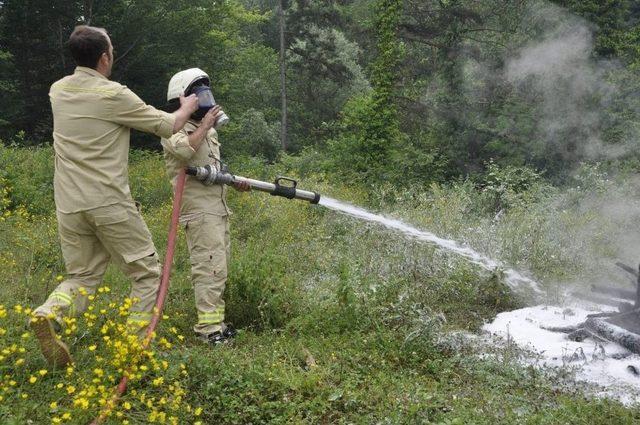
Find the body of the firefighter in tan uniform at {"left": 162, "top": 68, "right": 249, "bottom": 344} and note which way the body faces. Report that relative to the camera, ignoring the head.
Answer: to the viewer's right

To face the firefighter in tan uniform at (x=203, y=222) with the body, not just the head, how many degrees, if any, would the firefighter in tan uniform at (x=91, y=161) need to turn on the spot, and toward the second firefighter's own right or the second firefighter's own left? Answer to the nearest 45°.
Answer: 0° — they already face them

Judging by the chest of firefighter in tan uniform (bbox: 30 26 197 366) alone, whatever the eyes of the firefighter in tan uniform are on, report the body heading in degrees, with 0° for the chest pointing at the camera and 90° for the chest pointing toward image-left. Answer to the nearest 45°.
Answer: approximately 225°

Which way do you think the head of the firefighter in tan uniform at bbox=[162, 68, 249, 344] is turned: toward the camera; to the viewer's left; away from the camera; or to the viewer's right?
to the viewer's right

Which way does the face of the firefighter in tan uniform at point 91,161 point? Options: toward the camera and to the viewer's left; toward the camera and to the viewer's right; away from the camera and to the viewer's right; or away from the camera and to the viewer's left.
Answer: away from the camera and to the viewer's right
